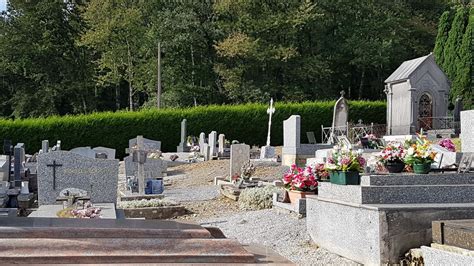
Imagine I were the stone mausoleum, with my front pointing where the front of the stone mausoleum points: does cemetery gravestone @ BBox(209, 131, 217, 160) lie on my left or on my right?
on my right

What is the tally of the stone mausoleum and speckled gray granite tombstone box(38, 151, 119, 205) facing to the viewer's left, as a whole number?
0

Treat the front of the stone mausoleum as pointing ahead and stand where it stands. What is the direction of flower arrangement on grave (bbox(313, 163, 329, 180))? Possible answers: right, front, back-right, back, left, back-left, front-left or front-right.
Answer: front-right

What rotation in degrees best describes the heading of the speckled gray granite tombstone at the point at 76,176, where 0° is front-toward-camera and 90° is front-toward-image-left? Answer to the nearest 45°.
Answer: approximately 0°

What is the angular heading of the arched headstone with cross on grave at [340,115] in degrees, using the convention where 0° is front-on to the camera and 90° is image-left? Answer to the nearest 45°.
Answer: approximately 315°

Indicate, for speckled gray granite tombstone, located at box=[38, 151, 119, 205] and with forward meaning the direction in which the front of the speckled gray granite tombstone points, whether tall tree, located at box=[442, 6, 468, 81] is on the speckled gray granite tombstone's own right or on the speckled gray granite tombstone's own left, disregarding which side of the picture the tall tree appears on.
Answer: on the speckled gray granite tombstone's own left

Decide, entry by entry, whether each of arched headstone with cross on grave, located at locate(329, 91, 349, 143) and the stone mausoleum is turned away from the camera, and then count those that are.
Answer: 0

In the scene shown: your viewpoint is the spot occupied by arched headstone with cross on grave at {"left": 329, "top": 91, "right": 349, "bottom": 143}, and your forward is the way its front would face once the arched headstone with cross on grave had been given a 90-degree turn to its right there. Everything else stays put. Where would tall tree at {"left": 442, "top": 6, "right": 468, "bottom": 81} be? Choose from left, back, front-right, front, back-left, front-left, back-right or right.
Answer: back

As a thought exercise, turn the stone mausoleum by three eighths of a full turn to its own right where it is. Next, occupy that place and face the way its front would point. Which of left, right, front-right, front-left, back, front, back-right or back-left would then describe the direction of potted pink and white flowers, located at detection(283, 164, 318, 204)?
left

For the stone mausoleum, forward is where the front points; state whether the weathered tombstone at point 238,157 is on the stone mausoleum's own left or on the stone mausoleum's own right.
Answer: on the stone mausoleum's own right
